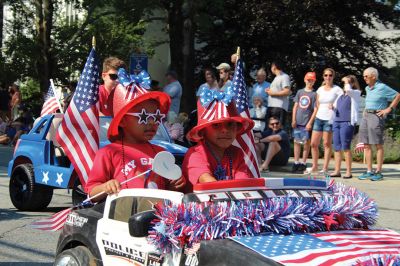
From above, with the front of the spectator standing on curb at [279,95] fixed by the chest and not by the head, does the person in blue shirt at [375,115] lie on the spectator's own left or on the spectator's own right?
on the spectator's own left

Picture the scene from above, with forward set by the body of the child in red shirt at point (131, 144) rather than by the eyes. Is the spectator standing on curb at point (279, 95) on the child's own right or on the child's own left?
on the child's own left

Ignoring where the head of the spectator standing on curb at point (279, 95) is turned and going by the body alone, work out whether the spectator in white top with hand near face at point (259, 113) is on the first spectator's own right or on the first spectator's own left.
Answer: on the first spectator's own right

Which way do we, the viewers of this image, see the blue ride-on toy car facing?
facing the viewer and to the right of the viewer

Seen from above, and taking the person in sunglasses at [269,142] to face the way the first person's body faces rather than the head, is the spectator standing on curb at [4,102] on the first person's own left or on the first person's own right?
on the first person's own right

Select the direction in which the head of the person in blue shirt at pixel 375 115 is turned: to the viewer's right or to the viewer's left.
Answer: to the viewer's left

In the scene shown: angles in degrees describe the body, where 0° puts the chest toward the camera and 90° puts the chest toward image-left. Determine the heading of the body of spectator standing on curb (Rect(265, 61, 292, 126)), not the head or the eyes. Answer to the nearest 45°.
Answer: approximately 45°

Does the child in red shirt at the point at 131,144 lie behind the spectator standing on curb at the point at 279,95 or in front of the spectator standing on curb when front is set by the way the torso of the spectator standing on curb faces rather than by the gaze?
in front
